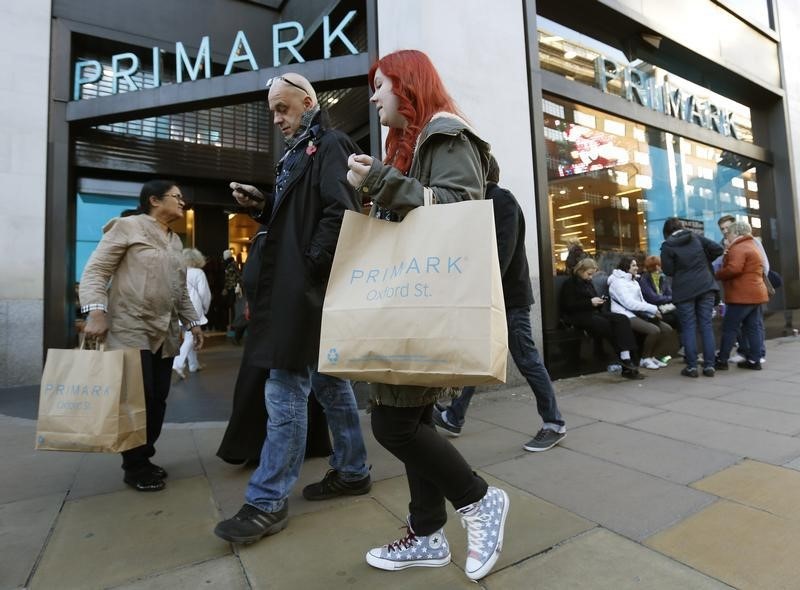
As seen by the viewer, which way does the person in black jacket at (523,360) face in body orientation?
to the viewer's left

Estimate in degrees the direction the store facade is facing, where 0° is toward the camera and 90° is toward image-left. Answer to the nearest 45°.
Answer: approximately 0°

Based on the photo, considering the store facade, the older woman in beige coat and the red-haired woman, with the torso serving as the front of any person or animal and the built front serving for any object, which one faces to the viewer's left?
the red-haired woman

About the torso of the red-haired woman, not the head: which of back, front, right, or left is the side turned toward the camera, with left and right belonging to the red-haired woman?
left

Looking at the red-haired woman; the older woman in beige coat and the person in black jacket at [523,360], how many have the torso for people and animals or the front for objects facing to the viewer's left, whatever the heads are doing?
2

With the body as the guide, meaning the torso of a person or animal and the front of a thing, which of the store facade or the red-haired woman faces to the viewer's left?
the red-haired woman

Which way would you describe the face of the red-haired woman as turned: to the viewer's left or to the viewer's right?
to the viewer's left
